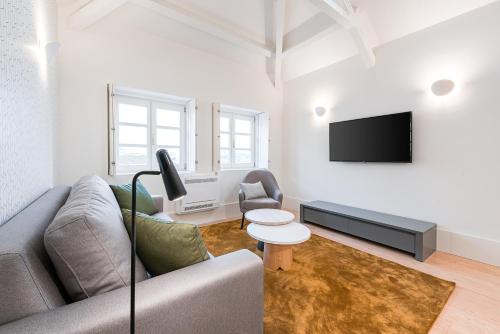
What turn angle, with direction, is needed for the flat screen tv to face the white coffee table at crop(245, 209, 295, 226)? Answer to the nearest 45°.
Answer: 0° — it already faces it

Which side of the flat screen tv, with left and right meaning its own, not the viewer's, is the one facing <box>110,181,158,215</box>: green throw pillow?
front

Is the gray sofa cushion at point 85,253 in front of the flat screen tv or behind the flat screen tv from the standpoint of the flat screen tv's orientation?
in front

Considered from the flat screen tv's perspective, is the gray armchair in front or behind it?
in front

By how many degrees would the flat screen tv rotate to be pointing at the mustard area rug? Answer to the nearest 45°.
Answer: approximately 45° to its left

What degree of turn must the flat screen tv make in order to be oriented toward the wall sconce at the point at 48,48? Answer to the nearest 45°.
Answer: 0° — it already faces it

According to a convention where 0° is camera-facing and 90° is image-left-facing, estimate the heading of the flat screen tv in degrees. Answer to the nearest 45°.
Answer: approximately 45°
